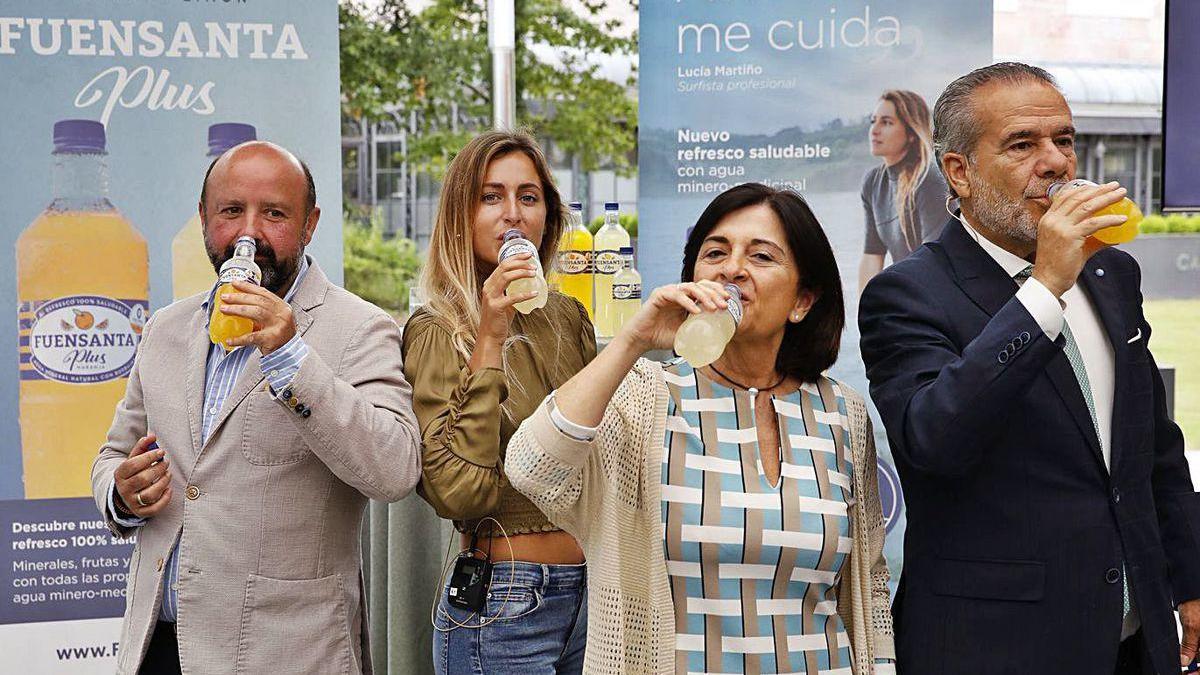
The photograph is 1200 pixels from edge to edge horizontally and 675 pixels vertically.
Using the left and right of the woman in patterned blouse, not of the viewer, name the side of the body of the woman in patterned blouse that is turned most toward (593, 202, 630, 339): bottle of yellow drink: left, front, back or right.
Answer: back

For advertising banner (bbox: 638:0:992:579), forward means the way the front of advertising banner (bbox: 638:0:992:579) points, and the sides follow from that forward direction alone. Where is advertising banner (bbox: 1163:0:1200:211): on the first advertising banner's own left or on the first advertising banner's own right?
on the first advertising banner's own left

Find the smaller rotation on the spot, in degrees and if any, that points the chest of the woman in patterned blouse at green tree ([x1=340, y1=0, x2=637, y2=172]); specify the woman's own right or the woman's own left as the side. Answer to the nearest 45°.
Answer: approximately 180°

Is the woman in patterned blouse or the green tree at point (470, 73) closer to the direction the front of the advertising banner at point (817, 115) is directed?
the woman in patterned blouse

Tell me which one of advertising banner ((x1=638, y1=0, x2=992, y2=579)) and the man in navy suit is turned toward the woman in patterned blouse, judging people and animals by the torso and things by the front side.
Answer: the advertising banner

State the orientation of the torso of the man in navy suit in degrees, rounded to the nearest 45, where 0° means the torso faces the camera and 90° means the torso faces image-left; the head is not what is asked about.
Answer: approximately 315°

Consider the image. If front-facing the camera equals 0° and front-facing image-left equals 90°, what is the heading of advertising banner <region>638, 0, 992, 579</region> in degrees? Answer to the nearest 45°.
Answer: approximately 0°

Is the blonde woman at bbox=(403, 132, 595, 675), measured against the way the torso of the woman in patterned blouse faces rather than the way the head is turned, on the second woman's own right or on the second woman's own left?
on the second woman's own right

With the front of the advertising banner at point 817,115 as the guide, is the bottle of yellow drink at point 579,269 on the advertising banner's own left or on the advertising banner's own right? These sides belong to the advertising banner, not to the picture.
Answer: on the advertising banner's own right

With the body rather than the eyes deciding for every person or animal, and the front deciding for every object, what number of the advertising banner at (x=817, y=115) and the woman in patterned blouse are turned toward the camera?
2

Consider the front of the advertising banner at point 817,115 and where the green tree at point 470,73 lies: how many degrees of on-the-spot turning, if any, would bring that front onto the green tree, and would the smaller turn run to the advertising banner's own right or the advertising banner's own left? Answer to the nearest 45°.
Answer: approximately 135° to the advertising banner's own right

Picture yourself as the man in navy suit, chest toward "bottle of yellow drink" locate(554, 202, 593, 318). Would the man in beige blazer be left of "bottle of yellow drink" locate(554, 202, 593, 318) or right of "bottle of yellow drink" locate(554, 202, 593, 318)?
left

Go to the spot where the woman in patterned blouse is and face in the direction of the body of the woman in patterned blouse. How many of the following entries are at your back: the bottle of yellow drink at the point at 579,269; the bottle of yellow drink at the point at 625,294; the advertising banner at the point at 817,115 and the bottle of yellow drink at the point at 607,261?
4
